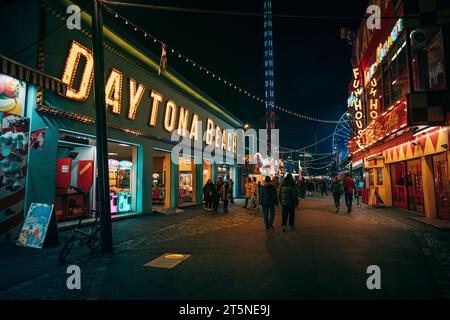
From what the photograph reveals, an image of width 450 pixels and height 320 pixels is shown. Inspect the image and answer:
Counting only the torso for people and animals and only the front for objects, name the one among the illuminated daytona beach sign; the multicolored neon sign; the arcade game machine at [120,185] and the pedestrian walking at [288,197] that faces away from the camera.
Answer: the pedestrian walking

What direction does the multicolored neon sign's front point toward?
to the viewer's left

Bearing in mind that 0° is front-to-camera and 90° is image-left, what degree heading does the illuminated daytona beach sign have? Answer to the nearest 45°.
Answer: approximately 315°

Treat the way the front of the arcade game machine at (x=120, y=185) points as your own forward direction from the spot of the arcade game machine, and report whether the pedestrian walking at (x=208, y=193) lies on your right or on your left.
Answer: on your left

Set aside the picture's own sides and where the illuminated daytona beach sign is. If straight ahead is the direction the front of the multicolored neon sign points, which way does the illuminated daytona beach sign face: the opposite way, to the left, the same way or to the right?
the opposite way

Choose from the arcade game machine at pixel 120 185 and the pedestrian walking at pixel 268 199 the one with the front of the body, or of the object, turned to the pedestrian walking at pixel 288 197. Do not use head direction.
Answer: the arcade game machine

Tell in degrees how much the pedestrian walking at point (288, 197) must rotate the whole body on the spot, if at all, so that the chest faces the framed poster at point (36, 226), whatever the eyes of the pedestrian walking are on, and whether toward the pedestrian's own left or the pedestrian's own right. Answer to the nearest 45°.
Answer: approximately 135° to the pedestrian's own left

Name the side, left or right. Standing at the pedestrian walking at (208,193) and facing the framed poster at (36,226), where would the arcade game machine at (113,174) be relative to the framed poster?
right

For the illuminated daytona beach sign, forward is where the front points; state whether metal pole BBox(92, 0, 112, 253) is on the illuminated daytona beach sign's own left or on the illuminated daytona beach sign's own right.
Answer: on the illuminated daytona beach sign's own right

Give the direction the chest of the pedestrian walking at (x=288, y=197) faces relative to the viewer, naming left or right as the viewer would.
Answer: facing away from the viewer

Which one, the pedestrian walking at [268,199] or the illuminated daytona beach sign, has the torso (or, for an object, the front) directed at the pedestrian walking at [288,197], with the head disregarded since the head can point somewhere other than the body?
the illuminated daytona beach sign

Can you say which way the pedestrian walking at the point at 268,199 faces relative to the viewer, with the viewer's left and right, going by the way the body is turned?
facing away from the viewer

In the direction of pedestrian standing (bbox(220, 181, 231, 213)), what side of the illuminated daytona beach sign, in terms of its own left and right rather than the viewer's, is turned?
left
